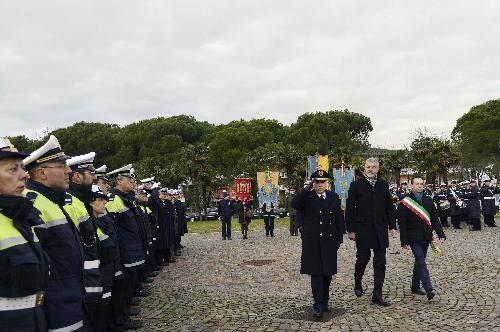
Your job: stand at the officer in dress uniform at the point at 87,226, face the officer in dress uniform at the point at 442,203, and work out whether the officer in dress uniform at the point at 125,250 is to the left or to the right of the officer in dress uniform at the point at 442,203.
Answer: left

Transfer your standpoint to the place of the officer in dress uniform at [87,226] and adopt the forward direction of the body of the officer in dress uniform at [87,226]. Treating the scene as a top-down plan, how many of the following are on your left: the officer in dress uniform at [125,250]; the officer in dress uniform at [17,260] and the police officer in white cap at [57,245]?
1

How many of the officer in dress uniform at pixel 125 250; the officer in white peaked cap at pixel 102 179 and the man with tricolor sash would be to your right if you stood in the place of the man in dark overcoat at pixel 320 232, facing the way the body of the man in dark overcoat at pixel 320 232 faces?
2

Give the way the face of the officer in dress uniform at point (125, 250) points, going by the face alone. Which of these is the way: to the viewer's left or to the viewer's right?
to the viewer's right

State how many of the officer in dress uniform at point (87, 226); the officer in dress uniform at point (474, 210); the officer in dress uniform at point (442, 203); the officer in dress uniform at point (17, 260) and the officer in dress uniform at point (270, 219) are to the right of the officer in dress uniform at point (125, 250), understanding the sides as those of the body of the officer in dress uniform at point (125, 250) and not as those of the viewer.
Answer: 2

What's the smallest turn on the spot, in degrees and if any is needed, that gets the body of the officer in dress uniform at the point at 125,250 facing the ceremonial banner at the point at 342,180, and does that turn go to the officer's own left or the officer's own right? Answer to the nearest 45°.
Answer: approximately 45° to the officer's own left

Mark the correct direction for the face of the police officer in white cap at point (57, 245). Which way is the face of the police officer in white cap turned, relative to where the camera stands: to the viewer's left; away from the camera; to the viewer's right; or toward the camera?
to the viewer's right

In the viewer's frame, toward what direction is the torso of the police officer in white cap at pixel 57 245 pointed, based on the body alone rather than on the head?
to the viewer's right

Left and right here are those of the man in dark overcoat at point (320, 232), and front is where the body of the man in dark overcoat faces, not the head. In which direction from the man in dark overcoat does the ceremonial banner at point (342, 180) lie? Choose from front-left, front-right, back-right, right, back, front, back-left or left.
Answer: back

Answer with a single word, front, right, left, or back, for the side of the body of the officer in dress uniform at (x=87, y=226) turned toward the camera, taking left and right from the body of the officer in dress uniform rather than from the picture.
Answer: right

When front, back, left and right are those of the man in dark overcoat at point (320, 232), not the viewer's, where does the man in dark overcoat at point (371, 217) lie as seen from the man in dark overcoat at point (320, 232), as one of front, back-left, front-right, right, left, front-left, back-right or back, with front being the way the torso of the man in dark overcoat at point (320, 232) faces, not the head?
back-left

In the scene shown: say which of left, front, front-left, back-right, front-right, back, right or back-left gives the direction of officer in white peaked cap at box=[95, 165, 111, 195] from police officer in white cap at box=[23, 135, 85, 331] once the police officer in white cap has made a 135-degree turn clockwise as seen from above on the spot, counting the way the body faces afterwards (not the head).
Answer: back-right

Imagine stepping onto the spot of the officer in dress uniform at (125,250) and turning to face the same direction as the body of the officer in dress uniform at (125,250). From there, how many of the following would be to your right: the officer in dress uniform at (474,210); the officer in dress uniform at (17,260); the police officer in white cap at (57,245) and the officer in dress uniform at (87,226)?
3

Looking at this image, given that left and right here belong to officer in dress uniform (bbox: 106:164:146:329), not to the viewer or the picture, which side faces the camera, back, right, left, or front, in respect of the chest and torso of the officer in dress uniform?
right

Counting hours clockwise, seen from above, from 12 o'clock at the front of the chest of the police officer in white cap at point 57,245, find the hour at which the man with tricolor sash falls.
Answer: The man with tricolor sash is roughly at 11 o'clock from the police officer in white cap.

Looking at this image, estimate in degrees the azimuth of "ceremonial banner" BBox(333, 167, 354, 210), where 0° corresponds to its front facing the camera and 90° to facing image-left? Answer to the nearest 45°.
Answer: approximately 0°
